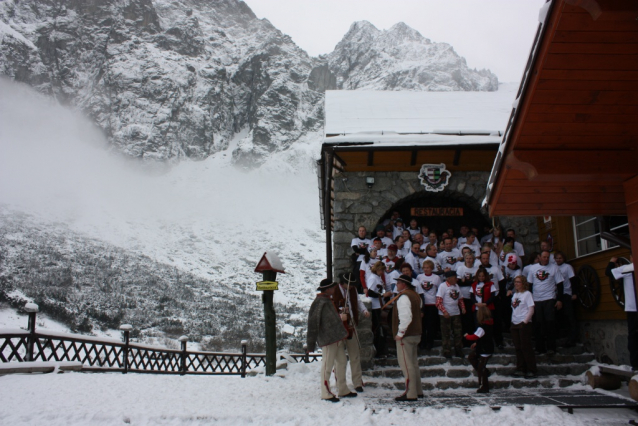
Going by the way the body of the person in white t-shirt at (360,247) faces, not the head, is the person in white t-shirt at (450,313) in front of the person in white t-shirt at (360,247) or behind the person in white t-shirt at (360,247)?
in front

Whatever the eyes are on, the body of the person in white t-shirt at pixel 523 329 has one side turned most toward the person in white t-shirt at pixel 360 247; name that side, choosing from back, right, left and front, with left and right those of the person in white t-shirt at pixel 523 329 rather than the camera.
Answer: right

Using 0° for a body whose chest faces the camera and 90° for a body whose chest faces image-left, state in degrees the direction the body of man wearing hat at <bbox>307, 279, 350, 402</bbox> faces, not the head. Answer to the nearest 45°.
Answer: approximately 270°

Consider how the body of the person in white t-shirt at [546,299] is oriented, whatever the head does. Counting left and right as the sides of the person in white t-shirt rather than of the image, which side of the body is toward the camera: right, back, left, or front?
front

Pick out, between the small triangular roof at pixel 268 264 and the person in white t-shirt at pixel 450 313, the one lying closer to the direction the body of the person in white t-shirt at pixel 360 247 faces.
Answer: the person in white t-shirt

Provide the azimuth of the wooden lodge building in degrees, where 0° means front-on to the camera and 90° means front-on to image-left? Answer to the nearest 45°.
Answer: approximately 0°

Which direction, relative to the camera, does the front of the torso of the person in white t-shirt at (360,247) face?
toward the camera

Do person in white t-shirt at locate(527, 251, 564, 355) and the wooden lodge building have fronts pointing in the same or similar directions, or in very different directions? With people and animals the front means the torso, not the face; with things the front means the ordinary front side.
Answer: same or similar directions

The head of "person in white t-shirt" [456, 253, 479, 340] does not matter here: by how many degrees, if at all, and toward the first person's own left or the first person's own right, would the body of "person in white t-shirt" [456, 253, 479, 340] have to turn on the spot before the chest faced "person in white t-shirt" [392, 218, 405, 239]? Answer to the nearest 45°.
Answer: approximately 135° to the first person's own right

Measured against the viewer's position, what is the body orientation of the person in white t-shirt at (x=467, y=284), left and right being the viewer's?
facing the viewer

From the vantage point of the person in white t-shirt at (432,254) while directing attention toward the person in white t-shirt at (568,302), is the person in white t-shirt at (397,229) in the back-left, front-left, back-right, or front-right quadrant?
back-left

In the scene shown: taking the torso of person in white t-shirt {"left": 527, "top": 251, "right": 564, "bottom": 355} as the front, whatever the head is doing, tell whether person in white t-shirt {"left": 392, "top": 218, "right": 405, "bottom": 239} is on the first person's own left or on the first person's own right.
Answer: on the first person's own right

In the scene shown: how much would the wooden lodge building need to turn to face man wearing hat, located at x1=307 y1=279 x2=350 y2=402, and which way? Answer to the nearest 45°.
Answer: approximately 45° to its right

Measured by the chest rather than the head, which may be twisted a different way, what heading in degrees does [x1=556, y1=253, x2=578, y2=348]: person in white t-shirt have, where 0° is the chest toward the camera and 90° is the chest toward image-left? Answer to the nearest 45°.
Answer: approximately 45°

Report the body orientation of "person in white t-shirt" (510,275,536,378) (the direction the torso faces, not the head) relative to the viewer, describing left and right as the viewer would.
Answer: facing the viewer and to the left of the viewer

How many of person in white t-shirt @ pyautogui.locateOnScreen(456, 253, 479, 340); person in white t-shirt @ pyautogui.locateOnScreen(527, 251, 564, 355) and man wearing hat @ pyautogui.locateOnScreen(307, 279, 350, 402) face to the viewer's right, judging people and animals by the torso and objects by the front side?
1
